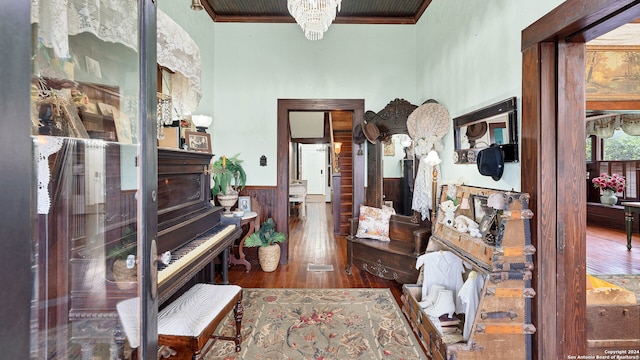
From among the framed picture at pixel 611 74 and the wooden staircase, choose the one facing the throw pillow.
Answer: the wooden staircase

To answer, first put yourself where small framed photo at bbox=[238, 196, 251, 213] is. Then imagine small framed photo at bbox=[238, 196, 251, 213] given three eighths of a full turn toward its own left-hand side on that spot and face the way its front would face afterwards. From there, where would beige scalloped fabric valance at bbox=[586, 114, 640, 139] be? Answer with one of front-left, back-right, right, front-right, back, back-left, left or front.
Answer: front-right

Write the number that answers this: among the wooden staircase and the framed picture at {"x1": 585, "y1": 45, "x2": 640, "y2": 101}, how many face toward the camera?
2

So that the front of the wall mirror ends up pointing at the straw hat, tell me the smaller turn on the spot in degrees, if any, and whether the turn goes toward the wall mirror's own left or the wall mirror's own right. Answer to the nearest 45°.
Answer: approximately 90° to the wall mirror's own right

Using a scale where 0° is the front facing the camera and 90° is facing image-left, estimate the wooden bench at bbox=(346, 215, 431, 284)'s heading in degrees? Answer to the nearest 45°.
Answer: approximately 45°

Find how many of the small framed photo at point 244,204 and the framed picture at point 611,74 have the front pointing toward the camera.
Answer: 2

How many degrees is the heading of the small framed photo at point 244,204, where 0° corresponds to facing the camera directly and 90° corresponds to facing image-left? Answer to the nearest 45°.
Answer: approximately 0°

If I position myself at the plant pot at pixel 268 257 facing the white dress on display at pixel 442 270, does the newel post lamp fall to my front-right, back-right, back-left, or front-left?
back-left

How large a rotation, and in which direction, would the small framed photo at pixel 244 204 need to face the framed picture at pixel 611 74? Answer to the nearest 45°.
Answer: approximately 45° to its left

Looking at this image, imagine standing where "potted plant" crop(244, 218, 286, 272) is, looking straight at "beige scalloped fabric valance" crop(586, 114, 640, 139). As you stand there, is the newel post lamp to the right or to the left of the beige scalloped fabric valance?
left
